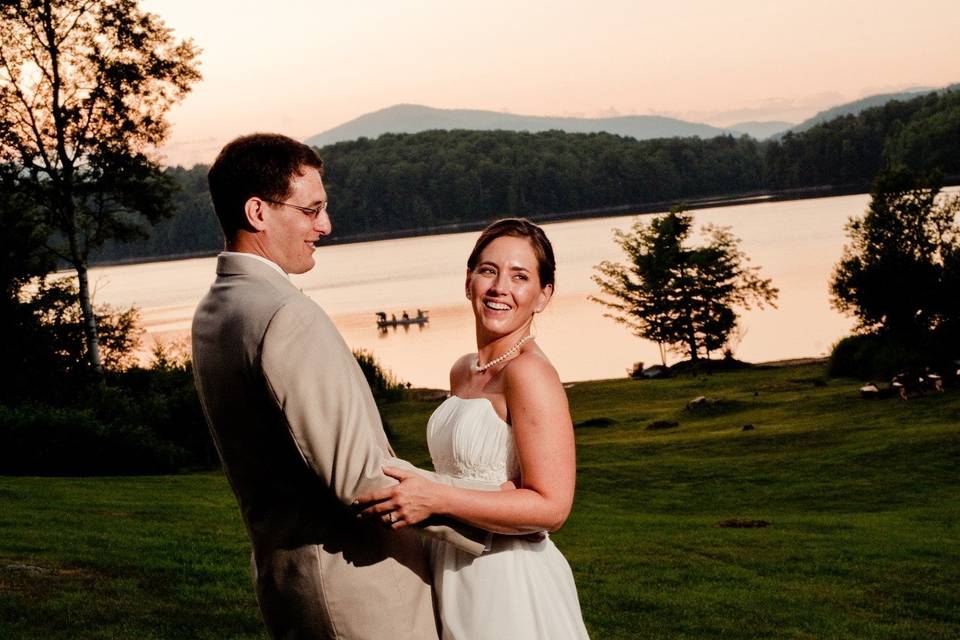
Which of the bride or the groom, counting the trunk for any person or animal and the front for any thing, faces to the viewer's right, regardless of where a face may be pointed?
the groom

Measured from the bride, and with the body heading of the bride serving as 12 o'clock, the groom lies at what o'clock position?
The groom is roughly at 12 o'clock from the bride.

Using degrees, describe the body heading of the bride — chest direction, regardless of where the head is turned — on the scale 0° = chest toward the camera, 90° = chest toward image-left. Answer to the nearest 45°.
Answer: approximately 45°

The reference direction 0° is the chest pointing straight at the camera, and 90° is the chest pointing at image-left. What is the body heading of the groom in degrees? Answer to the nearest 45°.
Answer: approximately 270°

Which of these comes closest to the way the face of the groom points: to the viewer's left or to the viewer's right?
to the viewer's right

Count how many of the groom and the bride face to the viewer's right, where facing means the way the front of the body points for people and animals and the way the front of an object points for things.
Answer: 1
